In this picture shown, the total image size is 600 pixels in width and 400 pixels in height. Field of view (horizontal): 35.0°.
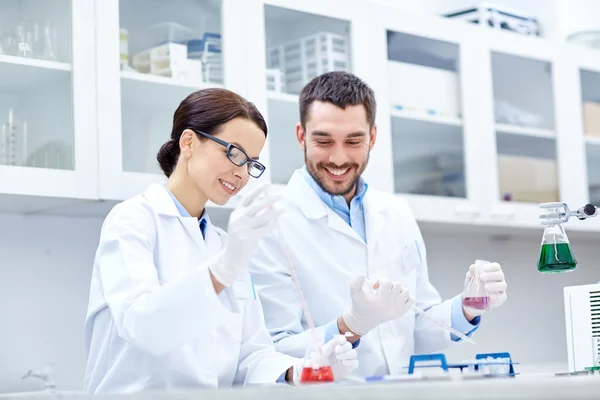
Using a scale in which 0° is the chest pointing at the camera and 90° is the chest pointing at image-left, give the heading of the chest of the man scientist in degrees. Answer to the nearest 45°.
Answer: approximately 0°

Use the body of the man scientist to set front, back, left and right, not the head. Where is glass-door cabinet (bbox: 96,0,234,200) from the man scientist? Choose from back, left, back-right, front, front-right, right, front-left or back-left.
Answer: right

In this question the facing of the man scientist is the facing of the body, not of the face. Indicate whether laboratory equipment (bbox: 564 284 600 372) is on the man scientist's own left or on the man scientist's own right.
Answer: on the man scientist's own left

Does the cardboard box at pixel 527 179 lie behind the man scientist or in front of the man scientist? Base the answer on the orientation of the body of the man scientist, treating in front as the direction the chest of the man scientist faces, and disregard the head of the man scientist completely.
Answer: behind

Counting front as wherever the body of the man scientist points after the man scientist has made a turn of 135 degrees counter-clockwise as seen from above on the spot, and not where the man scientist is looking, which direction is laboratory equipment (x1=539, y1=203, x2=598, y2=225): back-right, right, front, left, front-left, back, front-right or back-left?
right

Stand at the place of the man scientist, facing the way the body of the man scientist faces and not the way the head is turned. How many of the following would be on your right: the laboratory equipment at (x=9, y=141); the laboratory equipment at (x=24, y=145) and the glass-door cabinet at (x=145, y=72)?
3

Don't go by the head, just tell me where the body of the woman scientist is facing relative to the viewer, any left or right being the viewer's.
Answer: facing the viewer and to the right of the viewer

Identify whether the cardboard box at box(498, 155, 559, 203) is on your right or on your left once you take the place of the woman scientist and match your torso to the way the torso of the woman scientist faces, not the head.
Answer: on your left

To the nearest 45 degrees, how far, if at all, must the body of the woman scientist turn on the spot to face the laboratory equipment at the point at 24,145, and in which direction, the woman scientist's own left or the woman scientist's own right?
approximately 180°

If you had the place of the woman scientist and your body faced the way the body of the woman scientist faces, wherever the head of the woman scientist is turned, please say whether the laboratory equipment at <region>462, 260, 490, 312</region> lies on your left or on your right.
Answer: on your left

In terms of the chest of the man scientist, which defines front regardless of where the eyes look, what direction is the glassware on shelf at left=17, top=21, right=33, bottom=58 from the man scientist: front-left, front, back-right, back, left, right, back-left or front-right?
right

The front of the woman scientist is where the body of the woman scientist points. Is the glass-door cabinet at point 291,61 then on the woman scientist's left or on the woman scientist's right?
on the woman scientist's left

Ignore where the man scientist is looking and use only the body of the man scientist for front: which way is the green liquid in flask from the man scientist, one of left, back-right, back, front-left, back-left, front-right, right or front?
front-left

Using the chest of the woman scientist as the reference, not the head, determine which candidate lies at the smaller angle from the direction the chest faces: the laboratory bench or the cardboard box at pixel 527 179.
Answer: the laboratory bench

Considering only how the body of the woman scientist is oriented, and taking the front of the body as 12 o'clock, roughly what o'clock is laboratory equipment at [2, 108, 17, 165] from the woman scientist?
The laboratory equipment is roughly at 6 o'clock from the woman scientist.

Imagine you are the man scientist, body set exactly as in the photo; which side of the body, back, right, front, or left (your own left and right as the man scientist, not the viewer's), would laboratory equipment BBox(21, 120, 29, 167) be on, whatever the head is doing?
right

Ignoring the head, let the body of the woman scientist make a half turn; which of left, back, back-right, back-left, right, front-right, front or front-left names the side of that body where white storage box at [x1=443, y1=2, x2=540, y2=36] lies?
right

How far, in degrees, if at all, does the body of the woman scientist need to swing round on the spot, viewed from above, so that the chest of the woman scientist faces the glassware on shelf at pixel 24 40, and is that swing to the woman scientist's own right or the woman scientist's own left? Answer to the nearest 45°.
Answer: approximately 180°

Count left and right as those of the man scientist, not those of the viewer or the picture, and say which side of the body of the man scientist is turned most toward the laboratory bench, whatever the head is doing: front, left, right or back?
front

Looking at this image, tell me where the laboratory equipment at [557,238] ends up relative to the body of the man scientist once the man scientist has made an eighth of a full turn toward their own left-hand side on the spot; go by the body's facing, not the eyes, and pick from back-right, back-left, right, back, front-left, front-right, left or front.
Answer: front

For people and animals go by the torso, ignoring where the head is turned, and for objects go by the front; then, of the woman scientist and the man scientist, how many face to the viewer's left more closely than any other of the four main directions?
0
